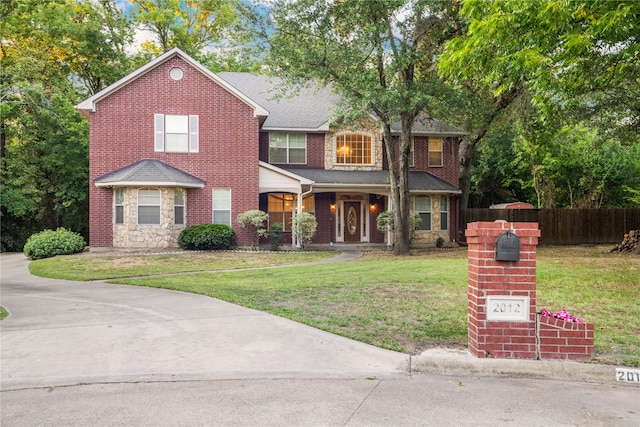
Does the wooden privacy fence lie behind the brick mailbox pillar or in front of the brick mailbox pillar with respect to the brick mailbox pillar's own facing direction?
behind

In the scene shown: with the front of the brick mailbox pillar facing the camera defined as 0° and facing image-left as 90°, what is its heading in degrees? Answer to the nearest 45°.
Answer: approximately 0°

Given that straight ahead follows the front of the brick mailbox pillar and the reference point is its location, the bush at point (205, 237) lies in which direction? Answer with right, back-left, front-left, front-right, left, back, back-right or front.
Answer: back-right

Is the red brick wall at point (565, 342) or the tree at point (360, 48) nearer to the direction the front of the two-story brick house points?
the red brick wall

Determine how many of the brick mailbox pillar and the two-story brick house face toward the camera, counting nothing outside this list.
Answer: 2

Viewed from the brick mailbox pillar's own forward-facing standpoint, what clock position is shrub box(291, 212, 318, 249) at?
The shrub is roughly at 5 o'clock from the brick mailbox pillar.

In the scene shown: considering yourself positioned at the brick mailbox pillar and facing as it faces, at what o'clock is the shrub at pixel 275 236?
The shrub is roughly at 5 o'clock from the brick mailbox pillar.

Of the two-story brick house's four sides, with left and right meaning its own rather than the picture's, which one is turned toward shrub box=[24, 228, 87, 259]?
right

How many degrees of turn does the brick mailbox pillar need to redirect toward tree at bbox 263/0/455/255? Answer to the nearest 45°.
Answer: approximately 135° to its right

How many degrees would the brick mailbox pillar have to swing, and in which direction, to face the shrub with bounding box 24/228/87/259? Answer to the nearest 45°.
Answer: approximately 135° to its right
